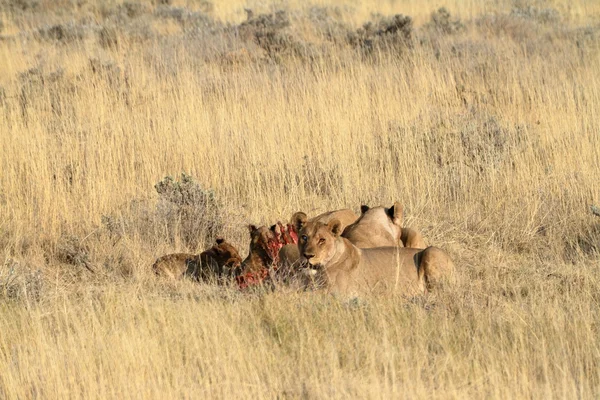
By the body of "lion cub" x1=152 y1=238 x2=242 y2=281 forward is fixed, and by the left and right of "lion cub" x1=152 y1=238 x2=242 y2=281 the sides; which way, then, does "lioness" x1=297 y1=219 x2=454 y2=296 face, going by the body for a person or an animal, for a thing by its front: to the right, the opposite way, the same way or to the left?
the opposite way

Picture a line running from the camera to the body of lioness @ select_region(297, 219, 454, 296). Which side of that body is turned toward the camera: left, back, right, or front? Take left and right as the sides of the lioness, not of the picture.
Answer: left

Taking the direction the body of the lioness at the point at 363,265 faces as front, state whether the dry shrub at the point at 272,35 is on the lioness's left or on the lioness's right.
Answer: on the lioness's right

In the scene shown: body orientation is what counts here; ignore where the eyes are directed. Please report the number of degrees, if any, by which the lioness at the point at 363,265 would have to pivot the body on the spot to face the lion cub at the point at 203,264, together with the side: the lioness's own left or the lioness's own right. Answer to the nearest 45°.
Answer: approximately 45° to the lioness's own right

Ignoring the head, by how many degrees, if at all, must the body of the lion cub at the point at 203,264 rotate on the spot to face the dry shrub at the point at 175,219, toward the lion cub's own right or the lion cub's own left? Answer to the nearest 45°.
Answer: approximately 90° to the lion cub's own left

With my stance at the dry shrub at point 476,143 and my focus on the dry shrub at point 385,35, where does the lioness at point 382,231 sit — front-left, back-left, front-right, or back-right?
back-left

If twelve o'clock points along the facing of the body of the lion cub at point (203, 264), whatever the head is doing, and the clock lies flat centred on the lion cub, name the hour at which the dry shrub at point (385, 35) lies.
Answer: The dry shrub is roughly at 10 o'clock from the lion cub.

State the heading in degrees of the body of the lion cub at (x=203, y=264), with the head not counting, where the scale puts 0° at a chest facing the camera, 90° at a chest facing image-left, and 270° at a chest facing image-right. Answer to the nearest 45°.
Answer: approximately 270°

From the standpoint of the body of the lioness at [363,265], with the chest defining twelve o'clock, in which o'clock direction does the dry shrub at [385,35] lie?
The dry shrub is roughly at 3 o'clock from the lioness.
